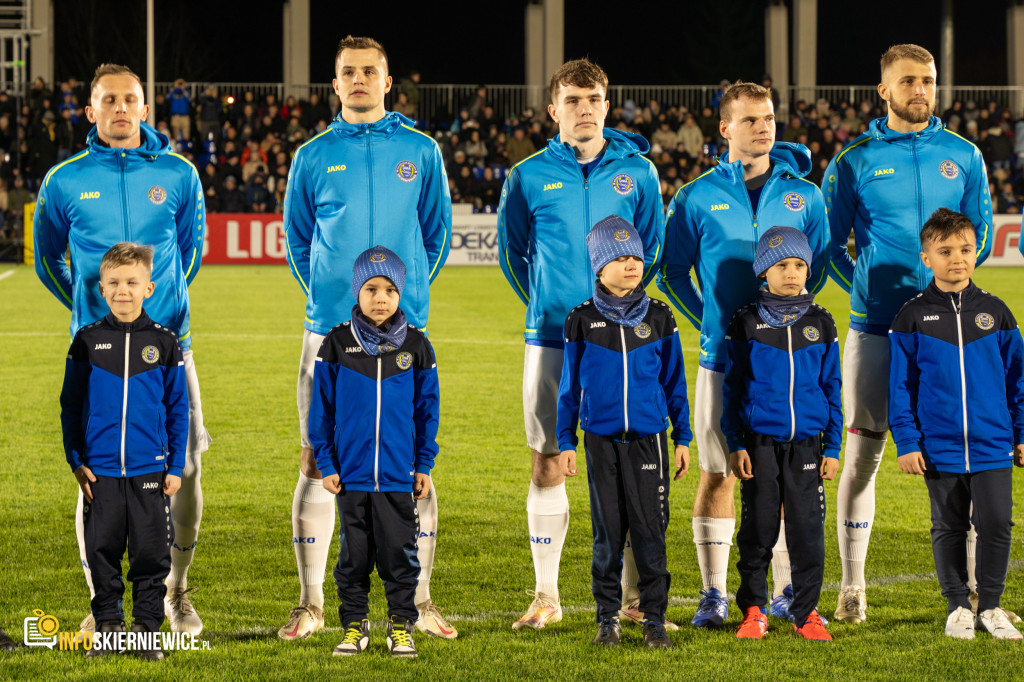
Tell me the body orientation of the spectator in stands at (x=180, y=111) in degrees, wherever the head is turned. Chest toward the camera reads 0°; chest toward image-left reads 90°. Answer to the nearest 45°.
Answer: approximately 0°
